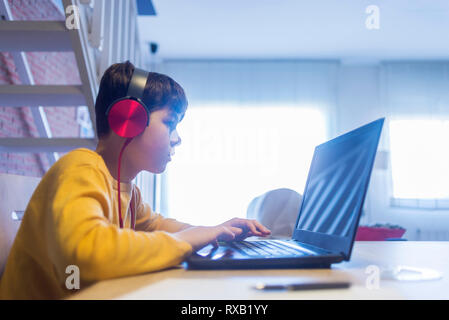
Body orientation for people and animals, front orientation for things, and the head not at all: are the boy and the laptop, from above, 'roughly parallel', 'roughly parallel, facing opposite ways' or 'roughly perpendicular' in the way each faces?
roughly parallel, facing opposite ways

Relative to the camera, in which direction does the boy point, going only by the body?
to the viewer's right

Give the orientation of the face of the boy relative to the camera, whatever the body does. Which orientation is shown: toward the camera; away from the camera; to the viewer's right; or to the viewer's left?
to the viewer's right

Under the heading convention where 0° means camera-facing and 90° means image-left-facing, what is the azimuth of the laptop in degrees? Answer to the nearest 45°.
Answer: approximately 90°

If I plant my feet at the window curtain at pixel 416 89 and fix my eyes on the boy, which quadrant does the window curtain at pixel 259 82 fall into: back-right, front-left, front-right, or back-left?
front-right

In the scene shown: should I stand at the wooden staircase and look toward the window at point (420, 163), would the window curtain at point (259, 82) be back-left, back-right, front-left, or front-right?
front-left

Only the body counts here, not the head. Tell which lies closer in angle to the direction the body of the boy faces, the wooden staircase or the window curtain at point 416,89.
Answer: the window curtain

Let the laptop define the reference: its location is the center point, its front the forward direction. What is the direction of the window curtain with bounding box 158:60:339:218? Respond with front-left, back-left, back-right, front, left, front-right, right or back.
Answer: right

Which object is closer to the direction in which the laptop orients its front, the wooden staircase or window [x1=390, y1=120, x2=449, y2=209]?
the wooden staircase

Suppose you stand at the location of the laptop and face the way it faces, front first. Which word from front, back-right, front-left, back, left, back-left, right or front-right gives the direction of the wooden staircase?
front-right

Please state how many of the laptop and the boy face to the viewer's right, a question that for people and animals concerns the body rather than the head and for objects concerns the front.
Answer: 1
